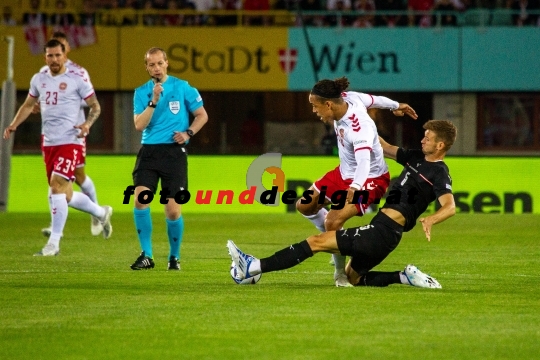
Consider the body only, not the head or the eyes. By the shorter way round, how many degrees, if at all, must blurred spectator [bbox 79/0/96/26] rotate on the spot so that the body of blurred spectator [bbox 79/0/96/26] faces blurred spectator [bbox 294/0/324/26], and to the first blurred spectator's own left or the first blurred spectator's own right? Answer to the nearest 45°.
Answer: approximately 90° to the first blurred spectator's own left

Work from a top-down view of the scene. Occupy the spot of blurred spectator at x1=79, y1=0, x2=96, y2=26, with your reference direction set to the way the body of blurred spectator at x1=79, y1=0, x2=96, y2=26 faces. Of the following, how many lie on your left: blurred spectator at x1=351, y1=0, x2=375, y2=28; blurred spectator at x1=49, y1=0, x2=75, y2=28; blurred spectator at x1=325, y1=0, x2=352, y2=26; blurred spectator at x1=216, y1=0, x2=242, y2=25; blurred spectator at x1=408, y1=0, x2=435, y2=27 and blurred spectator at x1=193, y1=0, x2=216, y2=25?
5

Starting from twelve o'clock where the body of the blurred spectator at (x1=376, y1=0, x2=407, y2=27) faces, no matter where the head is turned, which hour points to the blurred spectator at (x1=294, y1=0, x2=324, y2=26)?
the blurred spectator at (x1=294, y1=0, x2=324, y2=26) is roughly at 3 o'clock from the blurred spectator at (x1=376, y1=0, x2=407, y2=27).

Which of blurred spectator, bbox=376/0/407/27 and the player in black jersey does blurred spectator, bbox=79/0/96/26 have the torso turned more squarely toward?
the player in black jersey

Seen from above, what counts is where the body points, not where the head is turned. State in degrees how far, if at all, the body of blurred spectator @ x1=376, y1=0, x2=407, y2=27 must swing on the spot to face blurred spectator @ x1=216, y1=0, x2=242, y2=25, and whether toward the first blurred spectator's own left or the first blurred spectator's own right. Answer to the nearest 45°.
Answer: approximately 90° to the first blurred spectator's own right

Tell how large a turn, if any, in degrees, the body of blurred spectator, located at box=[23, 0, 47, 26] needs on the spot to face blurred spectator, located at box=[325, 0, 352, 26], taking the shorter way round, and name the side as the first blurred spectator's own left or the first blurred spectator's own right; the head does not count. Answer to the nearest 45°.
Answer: approximately 90° to the first blurred spectator's own left

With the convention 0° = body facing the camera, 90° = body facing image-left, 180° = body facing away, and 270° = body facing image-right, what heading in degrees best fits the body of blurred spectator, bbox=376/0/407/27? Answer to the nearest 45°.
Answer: approximately 0°

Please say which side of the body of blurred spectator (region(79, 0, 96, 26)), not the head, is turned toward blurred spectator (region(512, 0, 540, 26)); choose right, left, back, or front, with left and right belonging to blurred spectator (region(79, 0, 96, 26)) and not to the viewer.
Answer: left

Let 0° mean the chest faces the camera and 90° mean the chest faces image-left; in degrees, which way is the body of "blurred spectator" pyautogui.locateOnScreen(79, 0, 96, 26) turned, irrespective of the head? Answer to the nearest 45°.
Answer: approximately 0°
